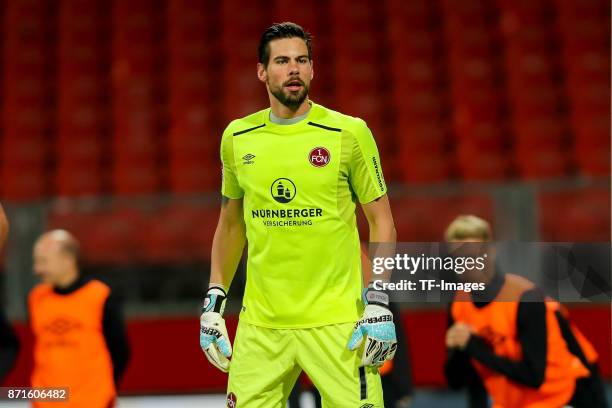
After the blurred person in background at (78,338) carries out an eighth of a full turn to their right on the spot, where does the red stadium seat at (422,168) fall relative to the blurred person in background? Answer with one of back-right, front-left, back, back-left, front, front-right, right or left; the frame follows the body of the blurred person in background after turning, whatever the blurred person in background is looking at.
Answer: back-right

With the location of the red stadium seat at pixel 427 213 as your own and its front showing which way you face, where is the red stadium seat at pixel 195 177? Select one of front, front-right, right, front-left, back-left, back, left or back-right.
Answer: back-right

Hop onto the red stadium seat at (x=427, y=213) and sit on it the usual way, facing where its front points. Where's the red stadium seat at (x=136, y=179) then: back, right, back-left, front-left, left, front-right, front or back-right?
back-right

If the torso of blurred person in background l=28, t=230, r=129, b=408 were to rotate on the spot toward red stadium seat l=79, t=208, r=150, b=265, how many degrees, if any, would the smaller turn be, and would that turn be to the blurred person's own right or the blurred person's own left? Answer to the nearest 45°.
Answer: approximately 135° to the blurred person's own right

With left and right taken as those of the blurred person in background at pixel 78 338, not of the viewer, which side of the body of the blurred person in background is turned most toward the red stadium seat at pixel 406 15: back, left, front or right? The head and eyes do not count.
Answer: back

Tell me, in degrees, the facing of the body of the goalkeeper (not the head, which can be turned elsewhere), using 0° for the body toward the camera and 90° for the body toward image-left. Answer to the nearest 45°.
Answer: approximately 0°

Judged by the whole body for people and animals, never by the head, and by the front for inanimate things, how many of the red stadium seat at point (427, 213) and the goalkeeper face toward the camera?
2

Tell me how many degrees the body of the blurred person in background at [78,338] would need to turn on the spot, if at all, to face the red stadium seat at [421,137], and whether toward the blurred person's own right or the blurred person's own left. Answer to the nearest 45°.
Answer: approximately 180°

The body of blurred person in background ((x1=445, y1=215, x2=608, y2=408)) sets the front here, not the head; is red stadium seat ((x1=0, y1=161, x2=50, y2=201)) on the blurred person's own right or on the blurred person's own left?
on the blurred person's own right

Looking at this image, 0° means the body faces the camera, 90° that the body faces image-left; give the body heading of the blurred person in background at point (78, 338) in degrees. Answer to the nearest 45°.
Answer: approximately 45°

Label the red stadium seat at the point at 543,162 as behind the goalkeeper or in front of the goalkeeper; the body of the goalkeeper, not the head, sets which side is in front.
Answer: behind
